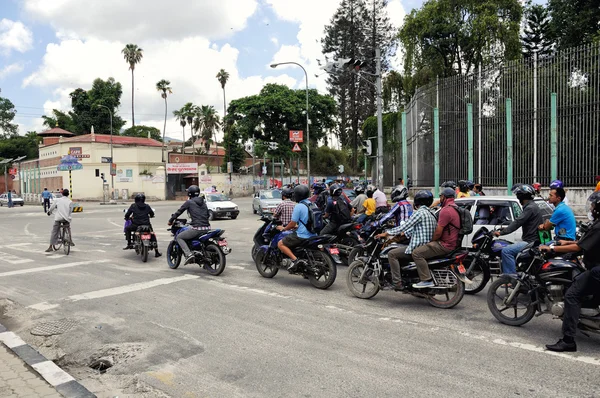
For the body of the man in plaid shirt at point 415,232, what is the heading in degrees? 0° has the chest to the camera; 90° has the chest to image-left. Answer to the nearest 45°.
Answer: approximately 90°

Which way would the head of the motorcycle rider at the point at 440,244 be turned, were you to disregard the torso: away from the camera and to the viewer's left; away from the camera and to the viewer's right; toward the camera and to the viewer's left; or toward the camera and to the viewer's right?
away from the camera and to the viewer's left

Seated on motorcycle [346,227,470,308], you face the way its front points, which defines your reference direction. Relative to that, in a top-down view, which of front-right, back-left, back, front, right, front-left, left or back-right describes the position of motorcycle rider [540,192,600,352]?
back-left

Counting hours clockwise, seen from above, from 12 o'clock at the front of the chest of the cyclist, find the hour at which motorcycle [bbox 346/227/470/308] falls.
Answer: The motorcycle is roughly at 5 o'clock from the cyclist.

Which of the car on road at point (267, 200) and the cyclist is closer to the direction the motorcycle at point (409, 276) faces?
the cyclist

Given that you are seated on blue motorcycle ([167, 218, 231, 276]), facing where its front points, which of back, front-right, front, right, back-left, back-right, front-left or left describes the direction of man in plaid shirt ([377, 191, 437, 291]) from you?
back

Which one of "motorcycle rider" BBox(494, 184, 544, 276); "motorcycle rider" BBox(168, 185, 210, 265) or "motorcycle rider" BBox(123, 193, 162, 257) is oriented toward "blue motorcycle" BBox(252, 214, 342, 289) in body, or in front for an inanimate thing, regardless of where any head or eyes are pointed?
"motorcycle rider" BBox(494, 184, 544, 276)

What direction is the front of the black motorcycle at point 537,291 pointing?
to the viewer's left

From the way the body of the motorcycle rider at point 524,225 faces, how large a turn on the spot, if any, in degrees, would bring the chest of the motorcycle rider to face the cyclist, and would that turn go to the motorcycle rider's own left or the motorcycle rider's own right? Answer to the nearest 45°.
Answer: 0° — they already face them

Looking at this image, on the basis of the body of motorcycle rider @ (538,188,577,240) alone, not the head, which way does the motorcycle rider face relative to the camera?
to the viewer's left

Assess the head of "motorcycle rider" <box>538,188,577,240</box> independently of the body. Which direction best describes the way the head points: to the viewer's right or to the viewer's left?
to the viewer's left

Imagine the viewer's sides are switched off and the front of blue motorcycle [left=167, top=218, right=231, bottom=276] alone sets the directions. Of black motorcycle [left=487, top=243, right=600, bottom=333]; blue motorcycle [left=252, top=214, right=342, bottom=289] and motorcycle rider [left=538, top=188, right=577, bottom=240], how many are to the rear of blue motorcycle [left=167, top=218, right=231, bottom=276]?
3

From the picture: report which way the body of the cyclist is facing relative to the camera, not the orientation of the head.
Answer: away from the camera

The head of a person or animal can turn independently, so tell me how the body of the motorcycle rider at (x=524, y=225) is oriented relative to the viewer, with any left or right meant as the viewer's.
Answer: facing to the left of the viewer

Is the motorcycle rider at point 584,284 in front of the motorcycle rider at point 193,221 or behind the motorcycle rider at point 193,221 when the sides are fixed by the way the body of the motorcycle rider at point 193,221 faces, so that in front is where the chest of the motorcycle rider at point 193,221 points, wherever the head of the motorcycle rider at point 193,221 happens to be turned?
behind
